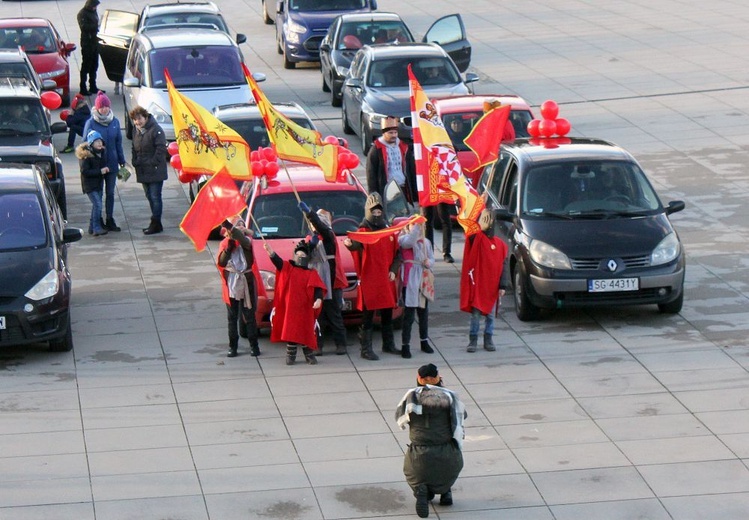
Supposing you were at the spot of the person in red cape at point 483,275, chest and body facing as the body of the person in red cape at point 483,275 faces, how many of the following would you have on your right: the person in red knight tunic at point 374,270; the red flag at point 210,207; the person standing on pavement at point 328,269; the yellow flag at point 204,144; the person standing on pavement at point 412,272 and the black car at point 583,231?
5

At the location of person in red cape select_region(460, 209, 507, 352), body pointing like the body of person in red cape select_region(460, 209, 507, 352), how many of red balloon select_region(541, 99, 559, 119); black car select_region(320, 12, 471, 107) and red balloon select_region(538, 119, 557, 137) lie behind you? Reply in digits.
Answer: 3

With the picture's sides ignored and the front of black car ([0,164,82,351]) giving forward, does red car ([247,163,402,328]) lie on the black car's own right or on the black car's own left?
on the black car's own left

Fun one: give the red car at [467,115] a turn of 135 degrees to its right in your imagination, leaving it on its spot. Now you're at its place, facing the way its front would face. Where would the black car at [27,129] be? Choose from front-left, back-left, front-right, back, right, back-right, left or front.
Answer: front-left

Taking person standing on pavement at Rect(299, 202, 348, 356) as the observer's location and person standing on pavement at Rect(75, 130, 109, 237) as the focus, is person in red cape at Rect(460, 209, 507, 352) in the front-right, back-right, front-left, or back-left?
back-right

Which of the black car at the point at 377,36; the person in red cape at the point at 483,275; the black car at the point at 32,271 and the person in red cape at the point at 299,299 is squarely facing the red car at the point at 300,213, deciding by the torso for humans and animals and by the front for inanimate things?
the black car at the point at 377,36

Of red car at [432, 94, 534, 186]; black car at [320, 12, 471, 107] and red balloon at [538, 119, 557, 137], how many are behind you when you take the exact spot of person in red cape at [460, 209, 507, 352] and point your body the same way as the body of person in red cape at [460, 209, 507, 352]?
3
